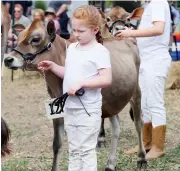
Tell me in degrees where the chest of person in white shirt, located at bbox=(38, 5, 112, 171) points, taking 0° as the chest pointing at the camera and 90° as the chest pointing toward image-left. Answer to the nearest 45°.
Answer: approximately 45°

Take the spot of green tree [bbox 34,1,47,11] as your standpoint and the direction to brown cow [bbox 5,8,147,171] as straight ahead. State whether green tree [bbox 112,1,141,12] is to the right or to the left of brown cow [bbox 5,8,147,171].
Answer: left

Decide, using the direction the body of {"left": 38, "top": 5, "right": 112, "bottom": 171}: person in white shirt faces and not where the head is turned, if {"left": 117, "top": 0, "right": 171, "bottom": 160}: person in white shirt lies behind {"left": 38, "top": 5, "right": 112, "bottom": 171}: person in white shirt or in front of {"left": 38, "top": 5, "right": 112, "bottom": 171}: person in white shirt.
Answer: behind

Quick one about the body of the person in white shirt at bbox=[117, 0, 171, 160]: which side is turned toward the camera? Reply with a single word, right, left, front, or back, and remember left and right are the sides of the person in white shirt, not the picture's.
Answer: left

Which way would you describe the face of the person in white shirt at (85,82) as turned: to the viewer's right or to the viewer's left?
to the viewer's left

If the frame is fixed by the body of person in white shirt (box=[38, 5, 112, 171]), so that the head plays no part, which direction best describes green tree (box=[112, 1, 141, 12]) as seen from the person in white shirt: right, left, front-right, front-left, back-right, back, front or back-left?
back-right

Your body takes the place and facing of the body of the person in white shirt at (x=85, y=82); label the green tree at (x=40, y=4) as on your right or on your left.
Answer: on your right
